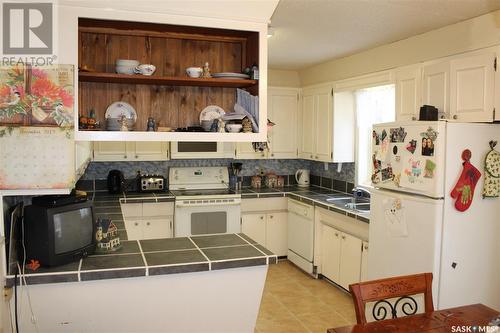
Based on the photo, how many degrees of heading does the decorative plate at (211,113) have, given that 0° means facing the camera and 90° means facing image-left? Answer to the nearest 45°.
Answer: approximately 0°

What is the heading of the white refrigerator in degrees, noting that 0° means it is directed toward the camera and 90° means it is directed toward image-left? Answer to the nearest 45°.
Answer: approximately 45°

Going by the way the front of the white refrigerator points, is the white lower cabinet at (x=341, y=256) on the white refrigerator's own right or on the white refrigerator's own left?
on the white refrigerator's own right

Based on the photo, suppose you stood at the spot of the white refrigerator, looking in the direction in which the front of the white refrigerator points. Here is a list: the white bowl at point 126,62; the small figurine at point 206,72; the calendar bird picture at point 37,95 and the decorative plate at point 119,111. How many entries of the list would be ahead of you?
4

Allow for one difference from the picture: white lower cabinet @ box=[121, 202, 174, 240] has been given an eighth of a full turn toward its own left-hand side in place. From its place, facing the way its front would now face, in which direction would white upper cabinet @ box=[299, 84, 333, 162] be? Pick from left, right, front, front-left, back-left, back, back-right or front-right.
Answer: front-left

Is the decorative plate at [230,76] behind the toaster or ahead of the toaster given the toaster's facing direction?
ahead

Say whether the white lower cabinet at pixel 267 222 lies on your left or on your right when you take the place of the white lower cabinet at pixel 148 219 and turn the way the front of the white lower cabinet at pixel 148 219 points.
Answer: on your left

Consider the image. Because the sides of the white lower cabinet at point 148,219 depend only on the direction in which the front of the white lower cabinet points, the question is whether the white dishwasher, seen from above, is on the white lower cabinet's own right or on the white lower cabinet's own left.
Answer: on the white lower cabinet's own left

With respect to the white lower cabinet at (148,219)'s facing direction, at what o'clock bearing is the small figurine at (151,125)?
The small figurine is roughly at 12 o'clock from the white lower cabinet.

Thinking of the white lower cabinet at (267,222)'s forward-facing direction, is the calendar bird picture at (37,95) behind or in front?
in front

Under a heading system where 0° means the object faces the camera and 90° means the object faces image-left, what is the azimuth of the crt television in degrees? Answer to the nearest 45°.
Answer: approximately 315°

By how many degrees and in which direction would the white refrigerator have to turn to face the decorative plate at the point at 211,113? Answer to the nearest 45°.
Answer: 0° — it already faces it

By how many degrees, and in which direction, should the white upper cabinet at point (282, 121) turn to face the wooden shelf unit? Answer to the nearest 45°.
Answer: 0° — it already faces it
